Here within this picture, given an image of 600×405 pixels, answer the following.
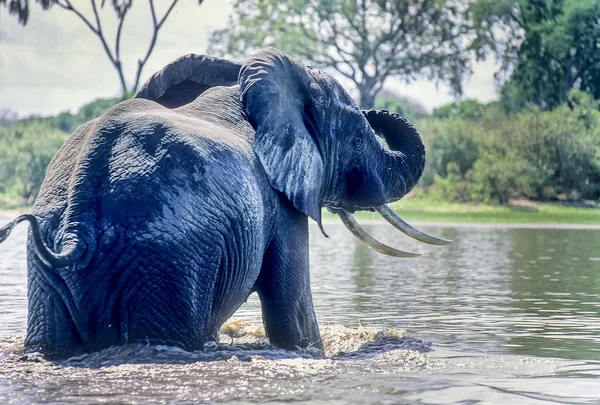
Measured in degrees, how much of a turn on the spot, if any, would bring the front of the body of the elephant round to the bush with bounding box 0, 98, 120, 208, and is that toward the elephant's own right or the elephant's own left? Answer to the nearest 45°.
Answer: approximately 45° to the elephant's own left

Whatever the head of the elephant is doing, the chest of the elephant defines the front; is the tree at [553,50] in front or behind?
in front

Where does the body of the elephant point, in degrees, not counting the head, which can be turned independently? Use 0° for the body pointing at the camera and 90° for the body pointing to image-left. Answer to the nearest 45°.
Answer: approximately 225°
